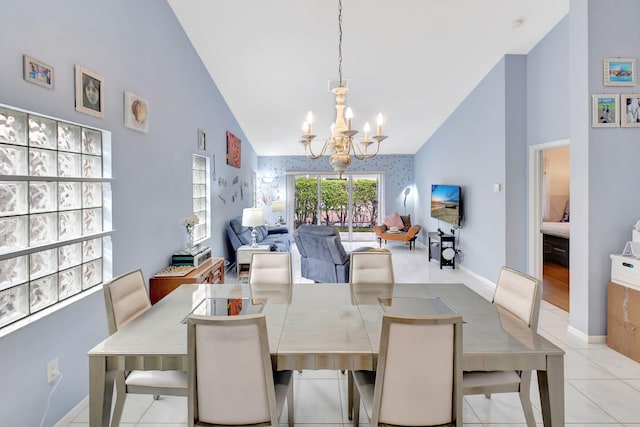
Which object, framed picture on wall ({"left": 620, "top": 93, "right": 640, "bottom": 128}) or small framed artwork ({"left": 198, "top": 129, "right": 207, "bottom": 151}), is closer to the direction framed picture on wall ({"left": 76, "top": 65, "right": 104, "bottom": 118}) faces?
the framed picture on wall

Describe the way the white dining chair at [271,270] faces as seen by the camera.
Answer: facing the viewer

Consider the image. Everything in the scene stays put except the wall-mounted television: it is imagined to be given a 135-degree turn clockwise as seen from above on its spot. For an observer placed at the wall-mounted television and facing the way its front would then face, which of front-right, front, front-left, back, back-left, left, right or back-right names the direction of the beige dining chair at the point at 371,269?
back

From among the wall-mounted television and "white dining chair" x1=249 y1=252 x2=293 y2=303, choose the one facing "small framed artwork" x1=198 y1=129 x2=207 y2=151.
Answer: the wall-mounted television

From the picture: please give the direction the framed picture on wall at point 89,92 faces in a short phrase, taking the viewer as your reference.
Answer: facing the viewer and to the right of the viewer

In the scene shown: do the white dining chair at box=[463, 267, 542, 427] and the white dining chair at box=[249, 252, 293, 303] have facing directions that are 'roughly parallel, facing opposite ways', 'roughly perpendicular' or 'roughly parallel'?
roughly perpendicular

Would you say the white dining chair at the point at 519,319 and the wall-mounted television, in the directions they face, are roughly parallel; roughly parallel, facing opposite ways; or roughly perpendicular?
roughly parallel

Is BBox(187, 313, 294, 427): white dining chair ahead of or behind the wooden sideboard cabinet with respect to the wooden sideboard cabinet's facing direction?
ahead

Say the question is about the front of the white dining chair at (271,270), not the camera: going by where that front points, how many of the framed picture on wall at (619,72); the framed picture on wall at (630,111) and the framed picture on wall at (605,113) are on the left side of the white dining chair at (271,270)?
3

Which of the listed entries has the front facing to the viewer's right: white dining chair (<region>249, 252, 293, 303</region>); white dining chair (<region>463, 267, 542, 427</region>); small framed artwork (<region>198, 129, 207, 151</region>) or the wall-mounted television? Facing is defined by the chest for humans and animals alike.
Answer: the small framed artwork

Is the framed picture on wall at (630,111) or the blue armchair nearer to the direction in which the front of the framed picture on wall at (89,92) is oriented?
the framed picture on wall

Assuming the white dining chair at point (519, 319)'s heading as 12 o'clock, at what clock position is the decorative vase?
The decorative vase is roughly at 2 o'clock from the white dining chair.

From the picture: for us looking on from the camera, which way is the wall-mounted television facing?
facing the viewer and to the left of the viewer

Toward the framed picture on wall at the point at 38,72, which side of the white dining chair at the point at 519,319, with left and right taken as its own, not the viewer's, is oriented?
front

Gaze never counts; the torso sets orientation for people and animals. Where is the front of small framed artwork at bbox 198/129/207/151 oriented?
to the viewer's right

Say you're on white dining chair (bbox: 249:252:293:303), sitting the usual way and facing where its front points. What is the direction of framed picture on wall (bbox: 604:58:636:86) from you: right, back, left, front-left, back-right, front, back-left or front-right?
left

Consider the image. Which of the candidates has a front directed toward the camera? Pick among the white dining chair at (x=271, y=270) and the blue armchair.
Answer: the white dining chair
